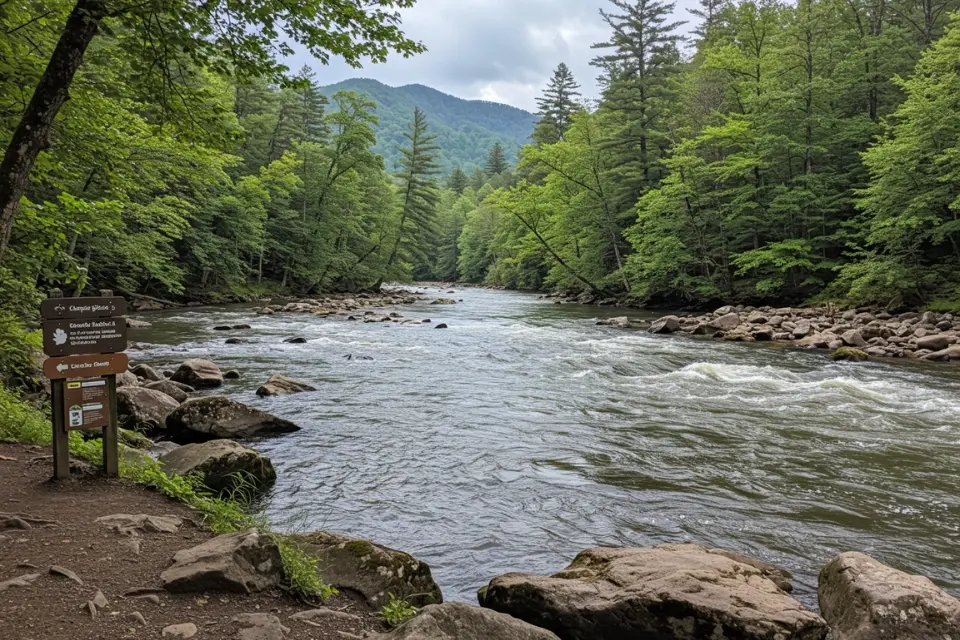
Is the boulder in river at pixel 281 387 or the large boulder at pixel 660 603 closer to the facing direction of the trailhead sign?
the large boulder

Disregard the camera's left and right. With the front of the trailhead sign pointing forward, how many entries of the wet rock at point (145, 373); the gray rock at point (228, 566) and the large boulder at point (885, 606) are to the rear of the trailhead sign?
1

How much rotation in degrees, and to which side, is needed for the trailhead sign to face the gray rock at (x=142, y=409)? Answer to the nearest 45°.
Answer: approximately 180°

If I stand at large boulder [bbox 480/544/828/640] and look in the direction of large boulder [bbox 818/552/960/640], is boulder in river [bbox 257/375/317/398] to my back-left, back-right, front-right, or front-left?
back-left

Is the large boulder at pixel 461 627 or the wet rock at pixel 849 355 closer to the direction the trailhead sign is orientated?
the large boulder

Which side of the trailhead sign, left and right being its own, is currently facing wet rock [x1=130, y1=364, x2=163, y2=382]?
back

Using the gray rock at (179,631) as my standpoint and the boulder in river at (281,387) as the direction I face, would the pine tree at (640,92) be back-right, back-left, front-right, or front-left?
front-right

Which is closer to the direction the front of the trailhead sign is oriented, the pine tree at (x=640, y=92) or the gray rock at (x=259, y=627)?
the gray rock

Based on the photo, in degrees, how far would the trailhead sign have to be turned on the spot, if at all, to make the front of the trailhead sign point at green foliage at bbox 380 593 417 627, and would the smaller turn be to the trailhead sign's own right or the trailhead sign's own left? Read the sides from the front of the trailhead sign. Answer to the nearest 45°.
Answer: approximately 45° to the trailhead sign's own left

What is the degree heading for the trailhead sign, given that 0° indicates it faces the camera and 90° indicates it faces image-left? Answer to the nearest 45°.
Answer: approximately 0°

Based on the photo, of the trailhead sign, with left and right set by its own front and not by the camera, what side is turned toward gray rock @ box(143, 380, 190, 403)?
back

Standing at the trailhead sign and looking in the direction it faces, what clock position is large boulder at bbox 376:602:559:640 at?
The large boulder is roughly at 11 o'clock from the trailhead sign.

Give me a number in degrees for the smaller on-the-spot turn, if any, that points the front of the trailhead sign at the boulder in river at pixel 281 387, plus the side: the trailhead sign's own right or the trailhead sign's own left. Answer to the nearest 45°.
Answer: approximately 135° to the trailhead sign's own left

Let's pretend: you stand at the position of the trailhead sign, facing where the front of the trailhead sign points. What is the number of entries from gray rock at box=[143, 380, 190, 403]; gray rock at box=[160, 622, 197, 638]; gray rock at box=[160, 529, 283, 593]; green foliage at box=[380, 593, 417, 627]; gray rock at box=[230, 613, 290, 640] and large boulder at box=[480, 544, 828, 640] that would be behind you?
1

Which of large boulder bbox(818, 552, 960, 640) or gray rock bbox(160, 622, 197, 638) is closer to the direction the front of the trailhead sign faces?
the gray rock

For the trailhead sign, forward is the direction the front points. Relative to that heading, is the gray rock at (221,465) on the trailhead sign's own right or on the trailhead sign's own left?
on the trailhead sign's own left

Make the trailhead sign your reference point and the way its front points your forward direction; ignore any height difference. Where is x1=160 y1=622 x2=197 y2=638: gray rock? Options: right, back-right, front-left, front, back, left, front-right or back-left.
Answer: front
